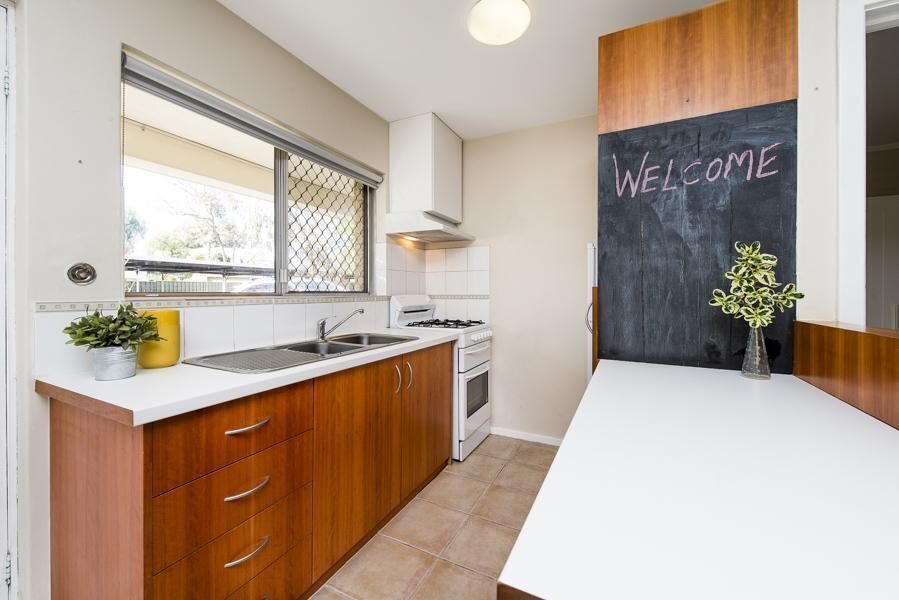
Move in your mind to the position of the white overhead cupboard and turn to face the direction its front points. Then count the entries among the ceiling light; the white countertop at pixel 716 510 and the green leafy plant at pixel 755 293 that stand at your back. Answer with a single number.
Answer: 0

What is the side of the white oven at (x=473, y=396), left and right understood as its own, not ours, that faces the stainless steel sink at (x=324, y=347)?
right

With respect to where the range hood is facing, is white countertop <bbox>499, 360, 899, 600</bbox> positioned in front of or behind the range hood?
in front

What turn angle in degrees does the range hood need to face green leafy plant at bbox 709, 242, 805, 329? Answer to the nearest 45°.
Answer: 0° — it already faces it

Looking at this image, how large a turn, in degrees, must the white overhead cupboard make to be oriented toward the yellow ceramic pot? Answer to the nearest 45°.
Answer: approximately 90° to its right

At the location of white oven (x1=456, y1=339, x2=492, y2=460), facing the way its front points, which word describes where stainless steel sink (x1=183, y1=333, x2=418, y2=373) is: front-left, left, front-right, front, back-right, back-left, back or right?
right

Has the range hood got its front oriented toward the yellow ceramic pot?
no

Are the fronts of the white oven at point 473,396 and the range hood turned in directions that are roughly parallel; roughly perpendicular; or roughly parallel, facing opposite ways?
roughly parallel

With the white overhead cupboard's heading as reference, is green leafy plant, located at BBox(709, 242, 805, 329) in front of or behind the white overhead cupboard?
in front

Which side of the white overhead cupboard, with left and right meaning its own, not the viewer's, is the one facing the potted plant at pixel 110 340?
right

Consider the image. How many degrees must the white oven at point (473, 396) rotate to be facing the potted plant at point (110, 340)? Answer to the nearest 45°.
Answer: approximately 90° to its right

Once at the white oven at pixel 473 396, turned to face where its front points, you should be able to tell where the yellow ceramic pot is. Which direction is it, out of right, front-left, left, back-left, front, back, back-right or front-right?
right

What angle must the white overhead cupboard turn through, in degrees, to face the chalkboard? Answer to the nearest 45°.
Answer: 0° — it already faces it

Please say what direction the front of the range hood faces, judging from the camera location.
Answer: facing the viewer and to the right of the viewer
